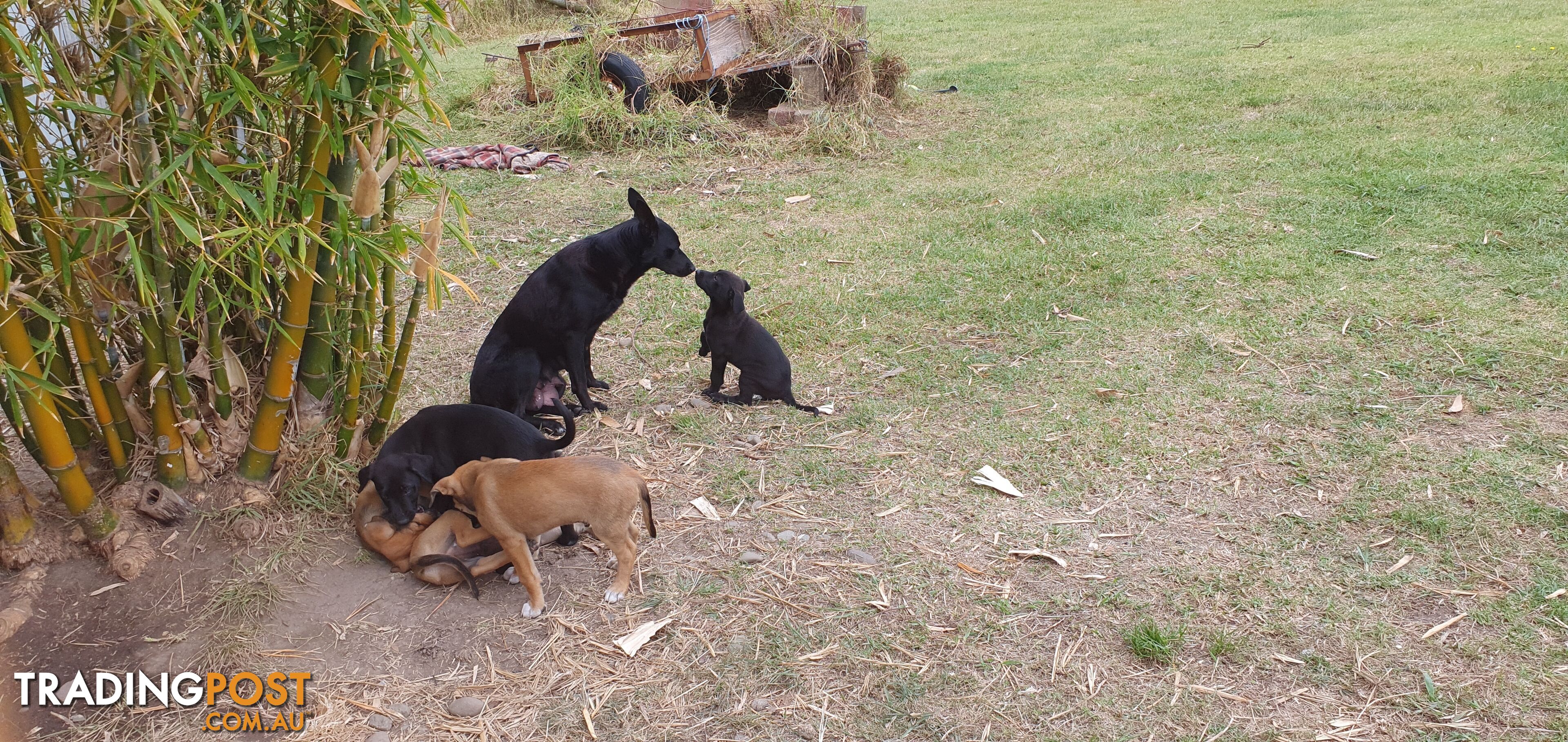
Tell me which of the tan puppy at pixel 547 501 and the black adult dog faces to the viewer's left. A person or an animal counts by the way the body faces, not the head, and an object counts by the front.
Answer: the tan puppy

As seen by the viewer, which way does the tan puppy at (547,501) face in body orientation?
to the viewer's left

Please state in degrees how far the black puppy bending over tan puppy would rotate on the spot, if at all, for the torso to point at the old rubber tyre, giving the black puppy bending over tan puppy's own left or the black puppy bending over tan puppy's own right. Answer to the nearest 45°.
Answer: approximately 135° to the black puppy bending over tan puppy's own right

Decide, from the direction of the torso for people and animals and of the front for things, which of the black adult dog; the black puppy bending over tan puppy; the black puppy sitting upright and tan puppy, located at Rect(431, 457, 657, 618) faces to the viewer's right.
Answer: the black adult dog

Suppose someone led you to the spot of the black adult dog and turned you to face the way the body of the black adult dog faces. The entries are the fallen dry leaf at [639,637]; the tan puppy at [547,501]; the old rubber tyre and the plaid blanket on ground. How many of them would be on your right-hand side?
2

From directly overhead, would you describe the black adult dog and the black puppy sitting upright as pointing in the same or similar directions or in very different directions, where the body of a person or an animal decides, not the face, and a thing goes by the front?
very different directions

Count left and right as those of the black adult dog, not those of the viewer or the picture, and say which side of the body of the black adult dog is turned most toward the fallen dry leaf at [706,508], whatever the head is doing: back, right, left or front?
right

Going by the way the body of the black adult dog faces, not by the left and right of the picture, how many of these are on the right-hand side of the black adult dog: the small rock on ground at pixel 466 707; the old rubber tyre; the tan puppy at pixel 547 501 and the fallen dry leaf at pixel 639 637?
3

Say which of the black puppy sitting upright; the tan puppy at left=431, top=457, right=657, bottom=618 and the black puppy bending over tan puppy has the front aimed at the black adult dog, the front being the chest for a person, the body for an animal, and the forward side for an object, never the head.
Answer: the black puppy sitting upright

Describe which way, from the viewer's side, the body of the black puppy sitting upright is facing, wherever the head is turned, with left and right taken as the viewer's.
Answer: facing to the left of the viewer

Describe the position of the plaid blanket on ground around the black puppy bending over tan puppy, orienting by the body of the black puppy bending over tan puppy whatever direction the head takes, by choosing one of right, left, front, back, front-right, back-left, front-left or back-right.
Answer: back-right

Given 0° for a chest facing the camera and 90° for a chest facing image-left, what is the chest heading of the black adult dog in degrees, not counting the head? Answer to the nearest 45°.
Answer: approximately 270°

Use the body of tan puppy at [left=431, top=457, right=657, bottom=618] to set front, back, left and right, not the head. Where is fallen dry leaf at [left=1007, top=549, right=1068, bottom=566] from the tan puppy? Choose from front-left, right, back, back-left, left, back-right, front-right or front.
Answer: back
